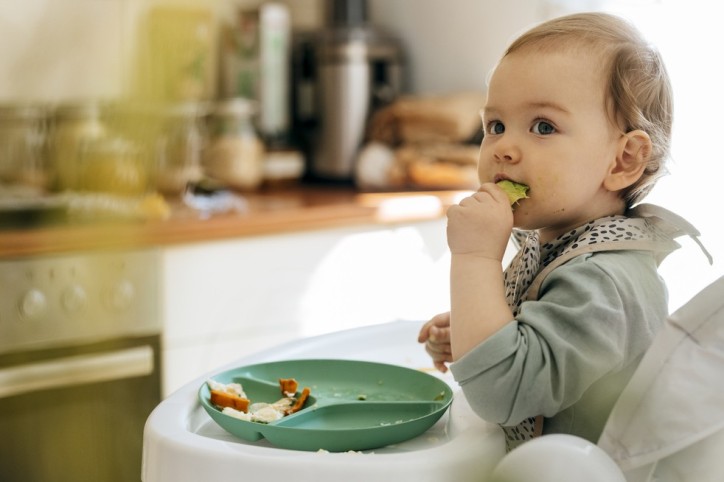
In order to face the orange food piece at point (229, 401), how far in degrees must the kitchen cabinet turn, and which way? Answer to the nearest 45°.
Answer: approximately 45° to its right

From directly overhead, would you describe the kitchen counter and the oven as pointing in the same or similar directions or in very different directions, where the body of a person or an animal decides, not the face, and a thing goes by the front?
same or similar directions

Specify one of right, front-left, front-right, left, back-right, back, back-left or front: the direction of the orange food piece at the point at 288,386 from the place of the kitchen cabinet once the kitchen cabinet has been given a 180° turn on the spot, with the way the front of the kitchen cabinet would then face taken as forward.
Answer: back-left

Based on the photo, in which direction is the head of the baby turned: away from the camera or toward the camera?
toward the camera

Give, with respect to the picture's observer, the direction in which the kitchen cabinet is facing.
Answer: facing the viewer and to the right of the viewer

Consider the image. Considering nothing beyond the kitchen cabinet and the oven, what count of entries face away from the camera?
0

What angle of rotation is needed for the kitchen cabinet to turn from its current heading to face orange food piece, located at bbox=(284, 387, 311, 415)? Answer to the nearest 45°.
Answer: approximately 45° to its right

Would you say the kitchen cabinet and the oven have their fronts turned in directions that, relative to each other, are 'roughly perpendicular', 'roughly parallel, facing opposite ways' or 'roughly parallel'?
roughly parallel
